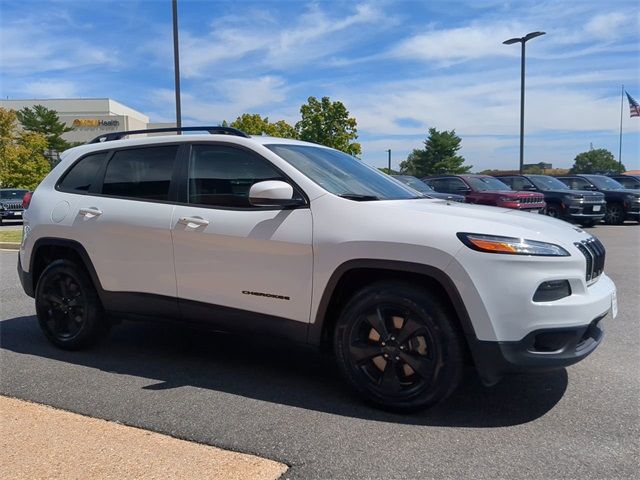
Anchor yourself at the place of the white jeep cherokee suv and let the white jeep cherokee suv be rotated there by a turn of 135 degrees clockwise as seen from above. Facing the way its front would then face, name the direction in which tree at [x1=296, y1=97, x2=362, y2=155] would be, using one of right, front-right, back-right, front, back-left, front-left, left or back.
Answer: right

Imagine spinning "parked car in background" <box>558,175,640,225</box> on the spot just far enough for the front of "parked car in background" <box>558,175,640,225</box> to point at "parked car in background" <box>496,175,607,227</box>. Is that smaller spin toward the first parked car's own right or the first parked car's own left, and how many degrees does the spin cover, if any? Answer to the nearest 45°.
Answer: approximately 90° to the first parked car's own right

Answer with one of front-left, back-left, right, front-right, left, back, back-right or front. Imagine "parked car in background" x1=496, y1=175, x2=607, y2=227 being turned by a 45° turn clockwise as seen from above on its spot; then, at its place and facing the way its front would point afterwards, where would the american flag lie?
back

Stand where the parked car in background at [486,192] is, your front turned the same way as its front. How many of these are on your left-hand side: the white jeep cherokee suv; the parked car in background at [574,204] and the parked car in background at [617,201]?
2

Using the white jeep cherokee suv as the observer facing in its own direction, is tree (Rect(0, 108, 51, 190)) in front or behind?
behind

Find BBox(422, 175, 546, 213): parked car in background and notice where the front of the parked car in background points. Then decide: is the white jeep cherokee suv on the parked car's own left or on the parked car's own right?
on the parked car's own right

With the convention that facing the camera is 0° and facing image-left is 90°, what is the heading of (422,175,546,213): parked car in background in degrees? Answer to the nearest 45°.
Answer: approximately 315°

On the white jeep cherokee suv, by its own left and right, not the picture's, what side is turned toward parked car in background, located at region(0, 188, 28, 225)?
back

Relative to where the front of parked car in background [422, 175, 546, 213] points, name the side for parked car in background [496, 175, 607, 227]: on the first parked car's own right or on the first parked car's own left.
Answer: on the first parked car's own left

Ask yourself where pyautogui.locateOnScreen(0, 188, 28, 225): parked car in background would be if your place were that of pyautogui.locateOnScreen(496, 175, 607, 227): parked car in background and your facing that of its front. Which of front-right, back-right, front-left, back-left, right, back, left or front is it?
back-right

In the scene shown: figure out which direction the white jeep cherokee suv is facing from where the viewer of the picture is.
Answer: facing the viewer and to the right of the viewer
